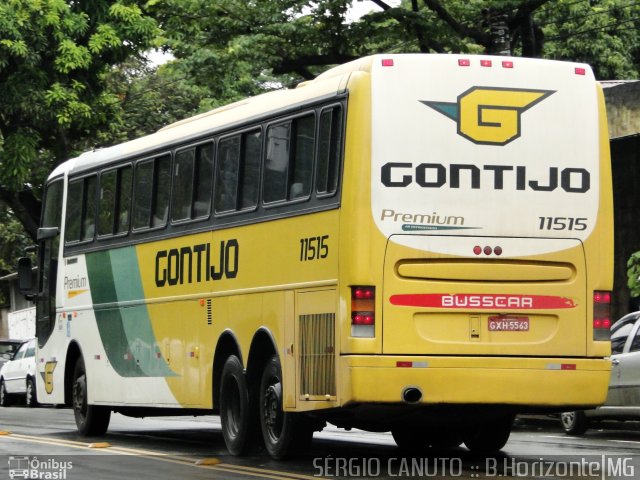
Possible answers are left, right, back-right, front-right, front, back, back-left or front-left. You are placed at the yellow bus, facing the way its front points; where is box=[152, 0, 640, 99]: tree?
front-right

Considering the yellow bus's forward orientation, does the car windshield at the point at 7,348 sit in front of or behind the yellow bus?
in front

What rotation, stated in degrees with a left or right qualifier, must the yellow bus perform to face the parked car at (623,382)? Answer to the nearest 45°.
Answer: approximately 90° to its right

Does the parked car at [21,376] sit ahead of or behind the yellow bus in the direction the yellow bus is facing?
ahead

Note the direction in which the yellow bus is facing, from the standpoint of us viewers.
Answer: facing away from the viewer and to the left of the viewer

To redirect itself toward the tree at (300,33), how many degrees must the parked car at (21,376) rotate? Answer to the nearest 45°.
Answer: approximately 180°
